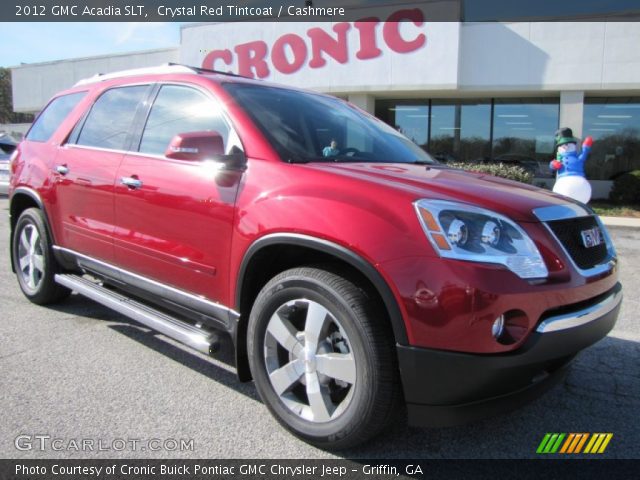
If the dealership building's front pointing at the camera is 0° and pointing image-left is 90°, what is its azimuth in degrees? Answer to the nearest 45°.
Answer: approximately 0°

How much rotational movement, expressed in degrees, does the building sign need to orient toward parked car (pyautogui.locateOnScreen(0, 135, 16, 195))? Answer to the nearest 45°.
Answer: approximately 45° to its right

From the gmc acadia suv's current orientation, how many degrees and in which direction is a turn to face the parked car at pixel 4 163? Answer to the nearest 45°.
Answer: approximately 180°

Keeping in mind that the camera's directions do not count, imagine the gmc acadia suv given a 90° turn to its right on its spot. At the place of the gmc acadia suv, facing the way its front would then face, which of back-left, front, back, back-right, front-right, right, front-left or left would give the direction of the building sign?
back-right

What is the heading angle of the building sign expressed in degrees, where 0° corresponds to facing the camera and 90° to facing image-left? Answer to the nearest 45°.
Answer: approximately 0°

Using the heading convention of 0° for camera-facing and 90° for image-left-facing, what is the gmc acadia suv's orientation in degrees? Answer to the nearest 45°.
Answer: approximately 315°
